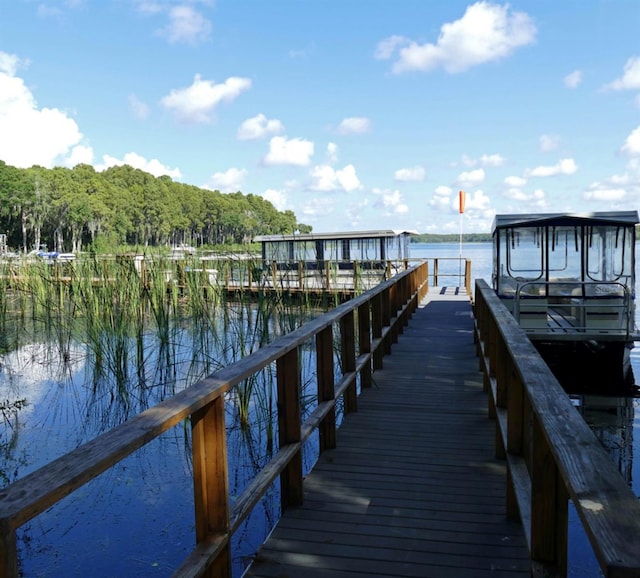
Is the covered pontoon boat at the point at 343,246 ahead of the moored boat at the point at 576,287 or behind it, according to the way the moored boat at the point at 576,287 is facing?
behind

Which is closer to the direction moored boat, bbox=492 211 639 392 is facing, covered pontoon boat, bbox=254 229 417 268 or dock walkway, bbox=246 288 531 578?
the dock walkway

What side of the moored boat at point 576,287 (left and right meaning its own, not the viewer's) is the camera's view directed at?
front

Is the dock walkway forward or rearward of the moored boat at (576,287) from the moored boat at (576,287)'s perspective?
forward
